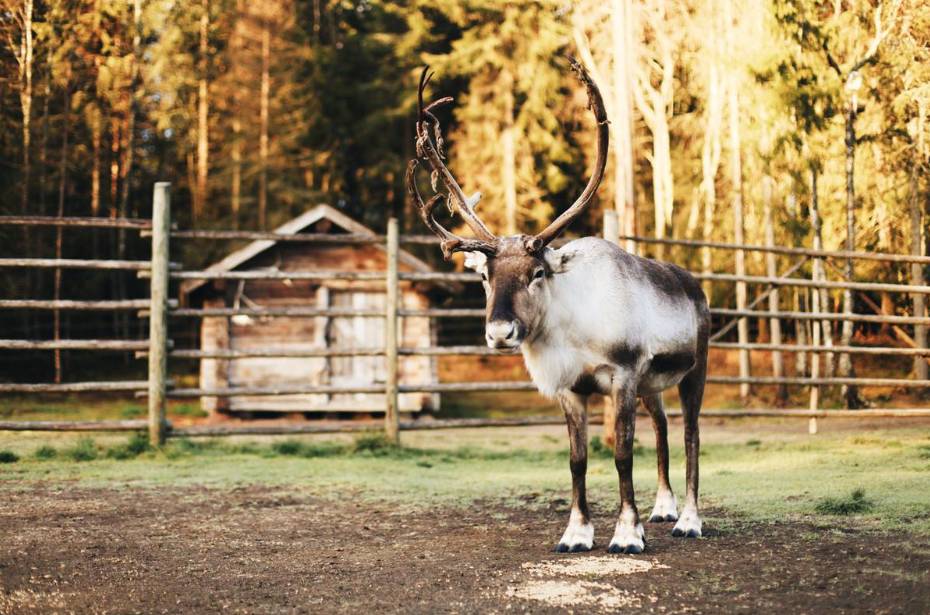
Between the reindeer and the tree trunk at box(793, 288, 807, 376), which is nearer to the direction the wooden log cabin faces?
the reindeer

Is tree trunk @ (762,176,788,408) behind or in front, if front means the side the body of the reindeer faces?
behind

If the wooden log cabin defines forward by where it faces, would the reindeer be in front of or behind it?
in front

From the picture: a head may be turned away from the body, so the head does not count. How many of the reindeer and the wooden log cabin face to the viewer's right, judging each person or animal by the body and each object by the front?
0

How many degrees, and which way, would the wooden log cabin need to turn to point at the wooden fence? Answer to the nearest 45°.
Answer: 0° — it already faces it

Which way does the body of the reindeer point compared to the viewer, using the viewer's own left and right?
facing the viewer and to the left of the viewer

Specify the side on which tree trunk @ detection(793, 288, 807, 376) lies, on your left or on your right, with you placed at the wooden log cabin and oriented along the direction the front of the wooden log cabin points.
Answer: on your left

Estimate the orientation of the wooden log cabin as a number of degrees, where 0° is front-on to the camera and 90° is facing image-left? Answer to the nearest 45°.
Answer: approximately 0°

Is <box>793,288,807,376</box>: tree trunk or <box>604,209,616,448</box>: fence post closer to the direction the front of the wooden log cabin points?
the fence post

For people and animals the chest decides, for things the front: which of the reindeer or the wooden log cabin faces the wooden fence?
the wooden log cabin

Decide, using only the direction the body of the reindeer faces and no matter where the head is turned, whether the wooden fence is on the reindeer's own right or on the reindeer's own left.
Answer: on the reindeer's own right
